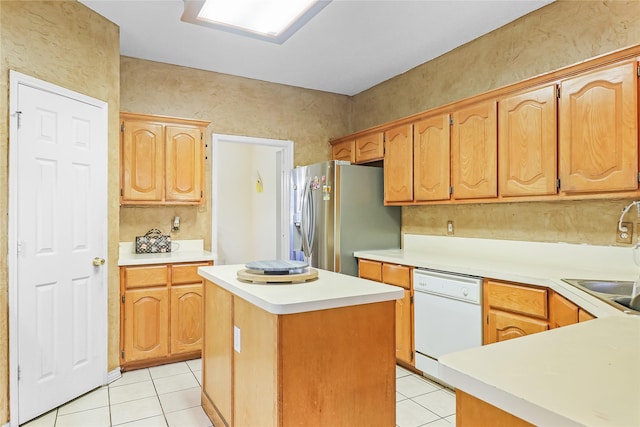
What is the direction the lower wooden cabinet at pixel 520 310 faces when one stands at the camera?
facing the viewer and to the left of the viewer

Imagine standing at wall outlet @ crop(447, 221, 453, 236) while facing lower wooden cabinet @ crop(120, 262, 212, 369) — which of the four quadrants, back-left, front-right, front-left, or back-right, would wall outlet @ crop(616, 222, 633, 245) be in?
back-left

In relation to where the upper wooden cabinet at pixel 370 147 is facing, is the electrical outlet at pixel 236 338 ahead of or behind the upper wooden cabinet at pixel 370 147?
ahead

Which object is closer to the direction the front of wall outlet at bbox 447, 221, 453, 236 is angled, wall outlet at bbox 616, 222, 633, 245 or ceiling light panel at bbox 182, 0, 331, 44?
the ceiling light panel

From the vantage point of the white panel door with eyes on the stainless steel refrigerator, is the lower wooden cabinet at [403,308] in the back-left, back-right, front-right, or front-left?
front-right

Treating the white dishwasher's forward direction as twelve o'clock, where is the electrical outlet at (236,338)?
The electrical outlet is roughly at 12 o'clock from the white dishwasher.

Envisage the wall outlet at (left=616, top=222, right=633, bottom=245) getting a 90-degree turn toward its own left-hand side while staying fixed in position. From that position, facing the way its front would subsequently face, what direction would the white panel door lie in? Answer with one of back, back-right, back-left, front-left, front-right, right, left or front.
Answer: back-right

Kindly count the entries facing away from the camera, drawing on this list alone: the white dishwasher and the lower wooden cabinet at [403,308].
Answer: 0

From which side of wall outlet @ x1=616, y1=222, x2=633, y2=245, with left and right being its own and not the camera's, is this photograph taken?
front

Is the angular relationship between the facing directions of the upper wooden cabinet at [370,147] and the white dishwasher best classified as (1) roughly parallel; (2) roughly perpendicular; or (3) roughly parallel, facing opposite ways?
roughly parallel

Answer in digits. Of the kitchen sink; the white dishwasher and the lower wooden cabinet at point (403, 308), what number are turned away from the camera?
0

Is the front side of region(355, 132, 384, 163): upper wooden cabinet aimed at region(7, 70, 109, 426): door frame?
yes

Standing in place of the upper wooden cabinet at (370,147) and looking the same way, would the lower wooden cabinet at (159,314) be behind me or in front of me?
in front

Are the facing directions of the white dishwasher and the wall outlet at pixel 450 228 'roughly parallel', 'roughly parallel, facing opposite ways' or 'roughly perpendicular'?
roughly parallel

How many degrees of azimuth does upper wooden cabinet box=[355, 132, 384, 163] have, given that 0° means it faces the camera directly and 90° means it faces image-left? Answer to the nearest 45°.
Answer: approximately 45°

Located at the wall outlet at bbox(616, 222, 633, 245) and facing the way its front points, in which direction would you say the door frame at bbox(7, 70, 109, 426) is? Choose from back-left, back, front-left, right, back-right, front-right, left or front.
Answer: front-right
